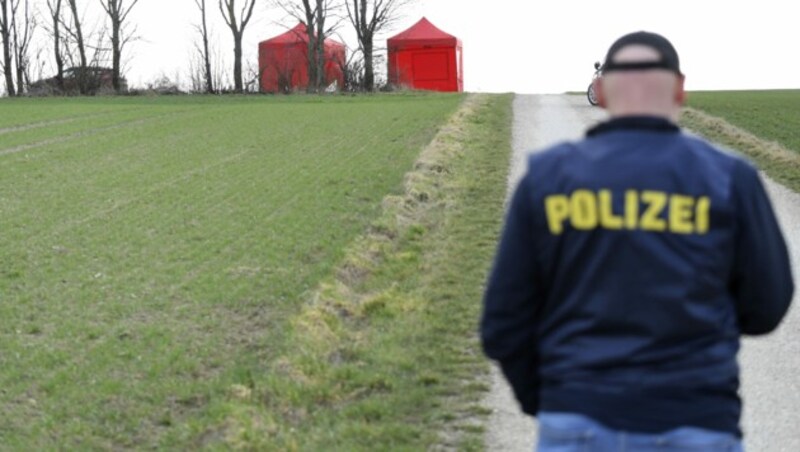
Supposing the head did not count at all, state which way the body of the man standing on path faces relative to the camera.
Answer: away from the camera

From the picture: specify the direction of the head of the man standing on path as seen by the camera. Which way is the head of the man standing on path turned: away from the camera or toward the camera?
away from the camera
